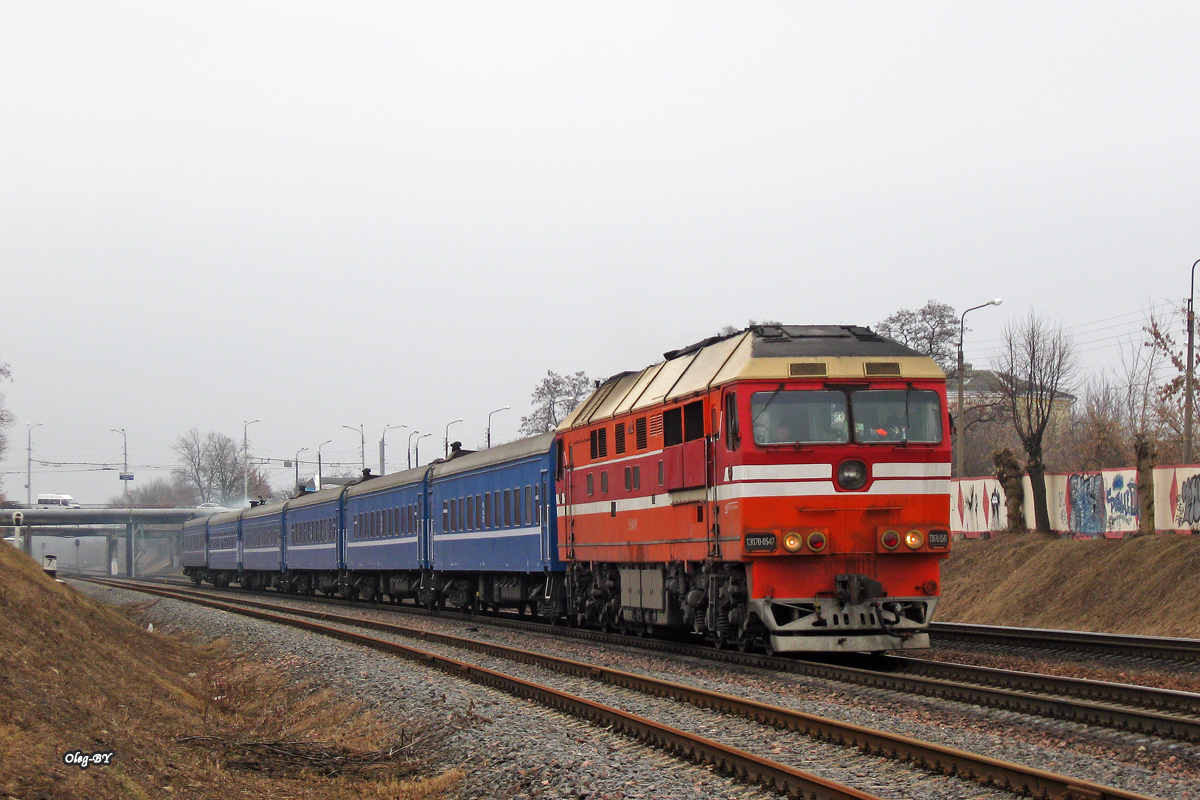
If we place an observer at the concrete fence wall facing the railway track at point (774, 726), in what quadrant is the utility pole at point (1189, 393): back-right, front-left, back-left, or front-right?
back-left

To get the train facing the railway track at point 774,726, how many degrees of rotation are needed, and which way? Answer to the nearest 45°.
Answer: approximately 45° to its right

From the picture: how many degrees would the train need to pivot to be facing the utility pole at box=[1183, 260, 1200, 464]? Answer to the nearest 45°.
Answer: approximately 90° to its left

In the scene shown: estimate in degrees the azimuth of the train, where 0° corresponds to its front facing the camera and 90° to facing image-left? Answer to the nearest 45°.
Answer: approximately 315°

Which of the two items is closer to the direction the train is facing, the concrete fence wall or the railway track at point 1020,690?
the railway track

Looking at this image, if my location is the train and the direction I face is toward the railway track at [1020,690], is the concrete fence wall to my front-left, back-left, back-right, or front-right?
back-left

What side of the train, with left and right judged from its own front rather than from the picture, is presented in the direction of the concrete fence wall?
left
